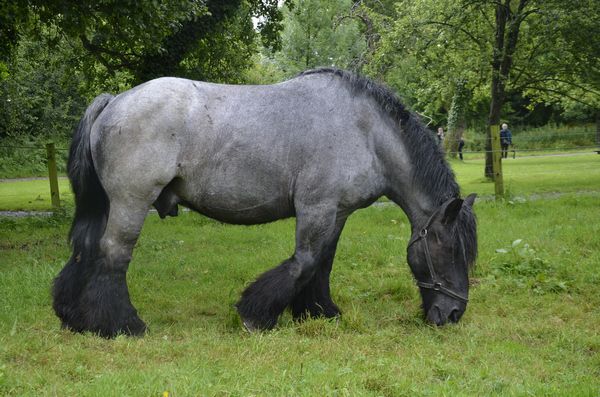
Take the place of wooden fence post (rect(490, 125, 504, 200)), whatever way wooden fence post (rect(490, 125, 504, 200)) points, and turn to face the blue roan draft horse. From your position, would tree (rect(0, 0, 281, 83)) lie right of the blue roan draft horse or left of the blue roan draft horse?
right

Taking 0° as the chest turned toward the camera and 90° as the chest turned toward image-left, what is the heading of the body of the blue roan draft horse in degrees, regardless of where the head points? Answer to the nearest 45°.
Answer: approximately 270°

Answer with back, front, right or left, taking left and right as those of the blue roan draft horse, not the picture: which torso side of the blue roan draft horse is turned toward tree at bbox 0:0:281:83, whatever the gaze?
left

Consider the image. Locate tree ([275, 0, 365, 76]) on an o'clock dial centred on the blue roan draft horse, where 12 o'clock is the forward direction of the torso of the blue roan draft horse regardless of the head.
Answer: The tree is roughly at 9 o'clock from the blue roan draft horse.

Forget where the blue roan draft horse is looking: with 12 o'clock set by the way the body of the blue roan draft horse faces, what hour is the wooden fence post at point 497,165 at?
The wooden fence post is roughly at 10 o'clock from the blue roan draft horse.

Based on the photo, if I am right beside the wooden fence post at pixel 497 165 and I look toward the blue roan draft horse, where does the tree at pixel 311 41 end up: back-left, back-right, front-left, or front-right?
back-right

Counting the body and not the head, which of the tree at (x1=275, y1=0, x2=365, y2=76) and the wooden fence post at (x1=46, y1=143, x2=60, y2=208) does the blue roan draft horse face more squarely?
the tree

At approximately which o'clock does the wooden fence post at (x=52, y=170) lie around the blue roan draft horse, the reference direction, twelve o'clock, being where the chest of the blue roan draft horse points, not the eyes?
The wooden fence post is roughly at 8 o'clock from the blue roan draft horse.

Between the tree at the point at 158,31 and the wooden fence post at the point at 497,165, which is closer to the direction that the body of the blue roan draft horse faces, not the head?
the wooden fence post

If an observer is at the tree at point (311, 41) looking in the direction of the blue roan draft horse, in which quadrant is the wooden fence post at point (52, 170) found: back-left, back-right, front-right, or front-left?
front-right

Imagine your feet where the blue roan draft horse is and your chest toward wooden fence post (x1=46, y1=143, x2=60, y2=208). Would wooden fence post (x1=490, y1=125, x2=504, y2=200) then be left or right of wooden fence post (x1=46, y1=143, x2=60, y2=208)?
right
